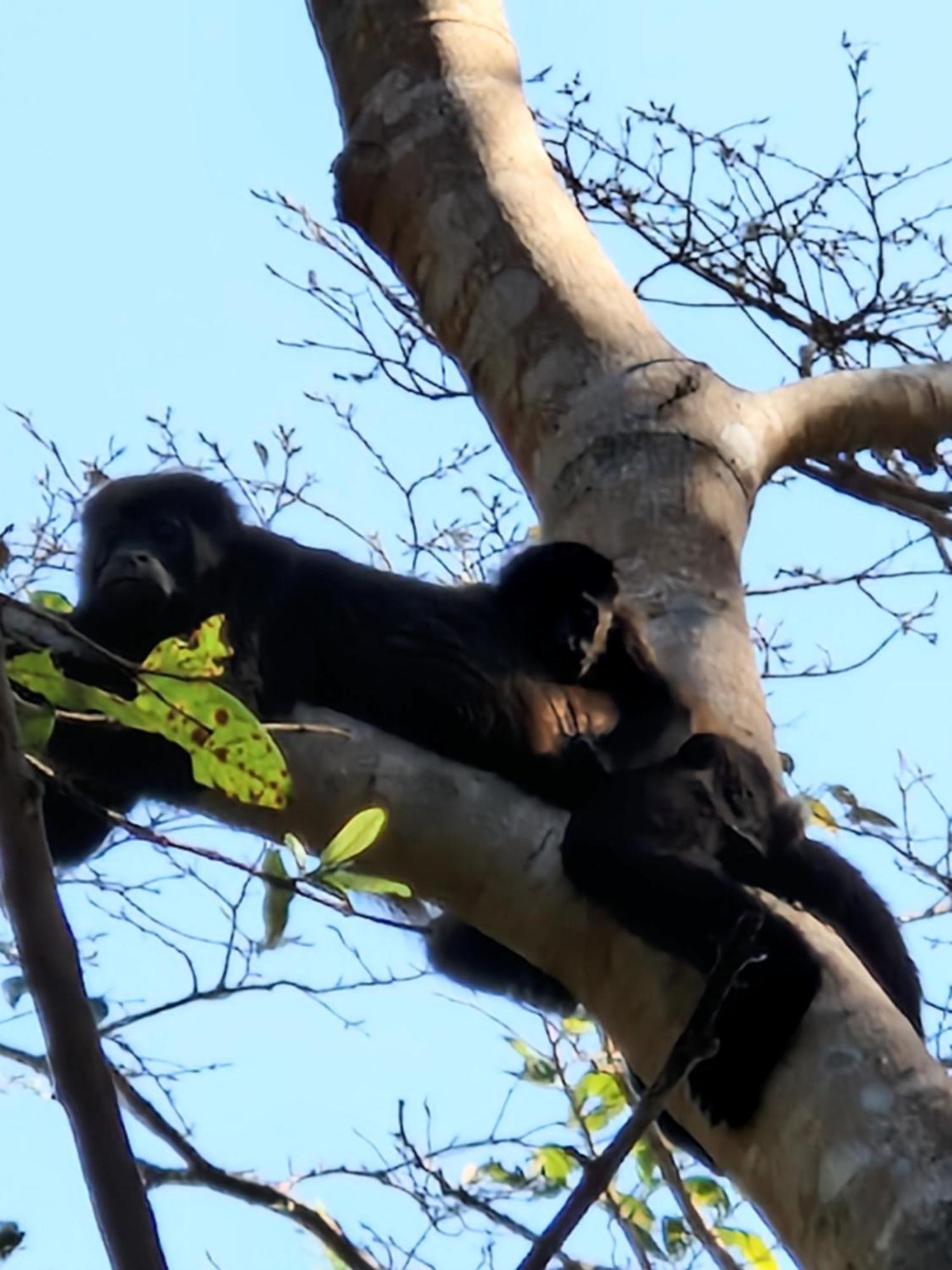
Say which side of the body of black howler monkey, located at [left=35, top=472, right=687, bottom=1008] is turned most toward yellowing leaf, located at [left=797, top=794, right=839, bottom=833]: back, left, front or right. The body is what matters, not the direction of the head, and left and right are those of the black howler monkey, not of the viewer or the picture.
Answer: back

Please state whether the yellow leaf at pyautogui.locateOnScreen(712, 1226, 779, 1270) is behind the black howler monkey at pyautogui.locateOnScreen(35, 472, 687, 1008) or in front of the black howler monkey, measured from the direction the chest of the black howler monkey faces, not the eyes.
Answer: behind

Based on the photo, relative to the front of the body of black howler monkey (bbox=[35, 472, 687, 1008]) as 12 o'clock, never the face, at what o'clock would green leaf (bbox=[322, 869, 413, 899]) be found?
The green leaf is roughly at 9 o'clock from the black howler monkey.

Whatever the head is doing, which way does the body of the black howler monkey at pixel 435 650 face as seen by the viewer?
to the viewer's left

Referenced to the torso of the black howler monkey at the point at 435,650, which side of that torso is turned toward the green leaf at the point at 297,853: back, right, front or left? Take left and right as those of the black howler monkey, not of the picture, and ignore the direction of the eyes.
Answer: left
